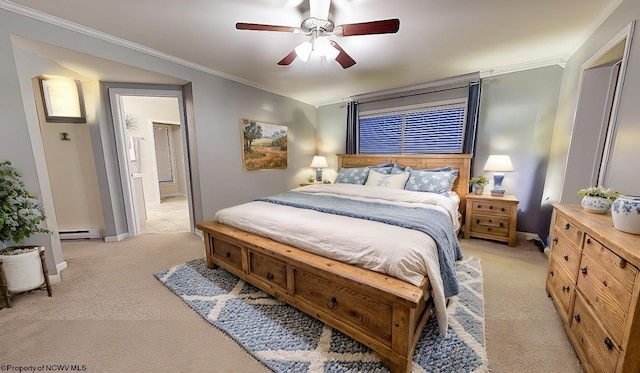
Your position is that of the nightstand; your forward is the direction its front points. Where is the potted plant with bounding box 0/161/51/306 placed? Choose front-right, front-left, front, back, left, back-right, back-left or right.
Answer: front-right

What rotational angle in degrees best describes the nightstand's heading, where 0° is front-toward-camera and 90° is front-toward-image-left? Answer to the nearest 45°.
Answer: approximately 0°

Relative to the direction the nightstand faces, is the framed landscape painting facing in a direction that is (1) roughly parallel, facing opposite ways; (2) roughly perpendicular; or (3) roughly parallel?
roughly perpendicular

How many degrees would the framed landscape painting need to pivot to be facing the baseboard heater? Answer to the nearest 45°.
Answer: approximately 135° to its right

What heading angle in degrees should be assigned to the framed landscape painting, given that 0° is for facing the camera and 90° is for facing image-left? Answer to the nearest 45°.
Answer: approximately 315°

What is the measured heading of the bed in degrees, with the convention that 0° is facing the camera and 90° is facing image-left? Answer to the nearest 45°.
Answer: approximately 45°

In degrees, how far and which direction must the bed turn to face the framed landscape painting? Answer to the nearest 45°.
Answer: approximately 90° to its right

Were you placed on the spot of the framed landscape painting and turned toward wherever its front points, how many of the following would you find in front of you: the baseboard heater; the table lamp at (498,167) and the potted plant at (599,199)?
2
